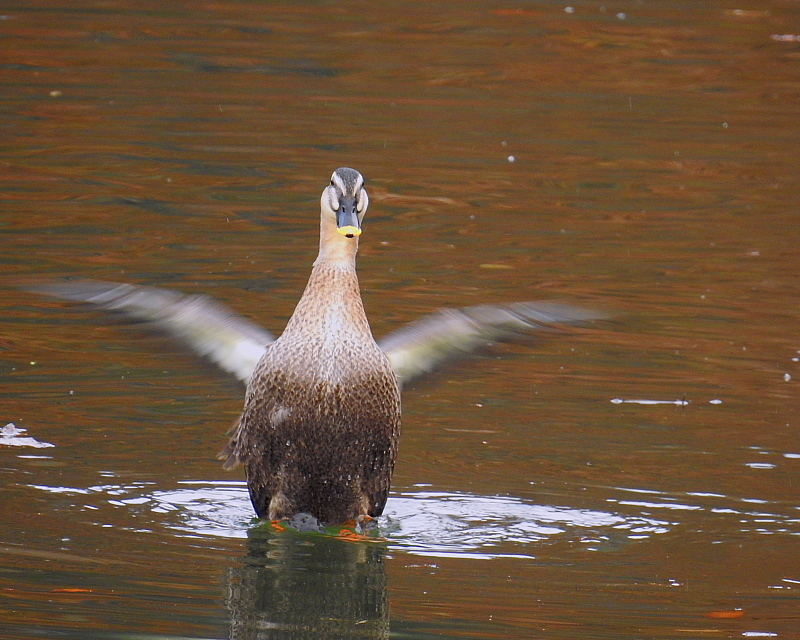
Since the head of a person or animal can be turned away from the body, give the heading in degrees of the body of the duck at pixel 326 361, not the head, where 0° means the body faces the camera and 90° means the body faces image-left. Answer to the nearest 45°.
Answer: approximately 0°
